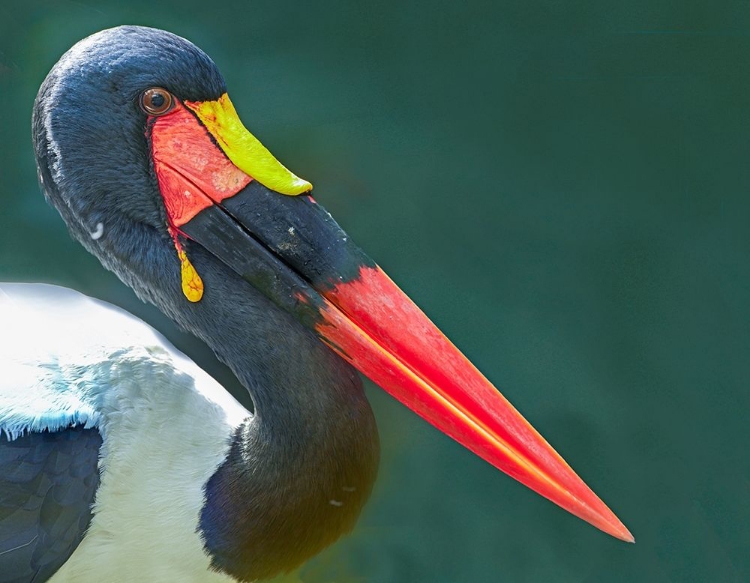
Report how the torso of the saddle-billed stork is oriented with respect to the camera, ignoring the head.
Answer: to the viewer's right
